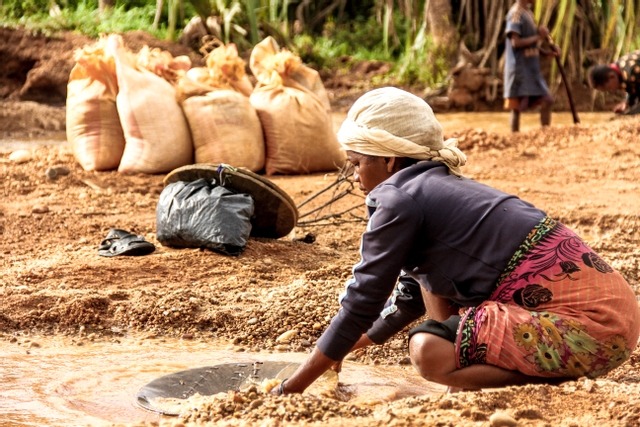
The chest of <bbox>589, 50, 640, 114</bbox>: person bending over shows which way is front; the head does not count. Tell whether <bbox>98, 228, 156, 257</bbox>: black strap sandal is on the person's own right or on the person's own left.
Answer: on the person's own left

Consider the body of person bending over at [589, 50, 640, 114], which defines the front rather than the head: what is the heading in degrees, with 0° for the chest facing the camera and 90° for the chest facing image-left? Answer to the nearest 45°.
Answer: approximately 90°

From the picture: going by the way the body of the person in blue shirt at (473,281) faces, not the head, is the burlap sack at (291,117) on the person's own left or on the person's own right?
on the person's own right

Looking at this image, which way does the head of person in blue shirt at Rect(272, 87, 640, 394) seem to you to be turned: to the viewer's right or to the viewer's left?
to the viewer's left

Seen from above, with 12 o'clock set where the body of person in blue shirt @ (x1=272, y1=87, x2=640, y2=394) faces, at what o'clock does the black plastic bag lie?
The black plastic bag is roughly at 2 o'clock from the person in blue shirt.

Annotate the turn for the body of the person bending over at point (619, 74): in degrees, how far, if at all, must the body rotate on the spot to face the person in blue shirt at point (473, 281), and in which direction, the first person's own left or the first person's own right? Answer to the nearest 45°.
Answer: approximately 90° to the first person's own left

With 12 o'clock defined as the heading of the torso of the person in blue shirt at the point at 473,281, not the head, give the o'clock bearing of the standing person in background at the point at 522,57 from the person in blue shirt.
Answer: The standing person in background is roughly at 3 o'clock from the person in blue shirt.

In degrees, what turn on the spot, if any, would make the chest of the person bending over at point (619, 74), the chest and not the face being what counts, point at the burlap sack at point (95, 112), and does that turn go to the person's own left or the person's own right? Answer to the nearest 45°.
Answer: approximately 45° to the person's own left

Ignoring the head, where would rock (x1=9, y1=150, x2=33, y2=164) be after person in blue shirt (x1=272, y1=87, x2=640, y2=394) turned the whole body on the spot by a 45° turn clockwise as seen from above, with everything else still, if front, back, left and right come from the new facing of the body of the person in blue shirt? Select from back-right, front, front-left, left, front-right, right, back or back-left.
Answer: front

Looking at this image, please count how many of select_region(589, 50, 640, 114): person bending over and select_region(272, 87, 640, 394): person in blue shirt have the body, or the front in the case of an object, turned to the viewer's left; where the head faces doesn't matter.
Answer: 2

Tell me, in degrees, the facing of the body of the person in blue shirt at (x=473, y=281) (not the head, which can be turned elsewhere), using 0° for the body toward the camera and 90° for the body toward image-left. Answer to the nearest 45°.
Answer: approximately 90°

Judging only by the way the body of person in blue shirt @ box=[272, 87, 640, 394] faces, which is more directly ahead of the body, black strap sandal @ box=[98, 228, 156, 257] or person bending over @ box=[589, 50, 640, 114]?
the black strap sandal

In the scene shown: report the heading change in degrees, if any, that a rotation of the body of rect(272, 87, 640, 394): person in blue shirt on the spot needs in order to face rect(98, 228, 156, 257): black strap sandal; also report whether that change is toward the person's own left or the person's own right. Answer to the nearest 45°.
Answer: approximately 45° to the person's own right
